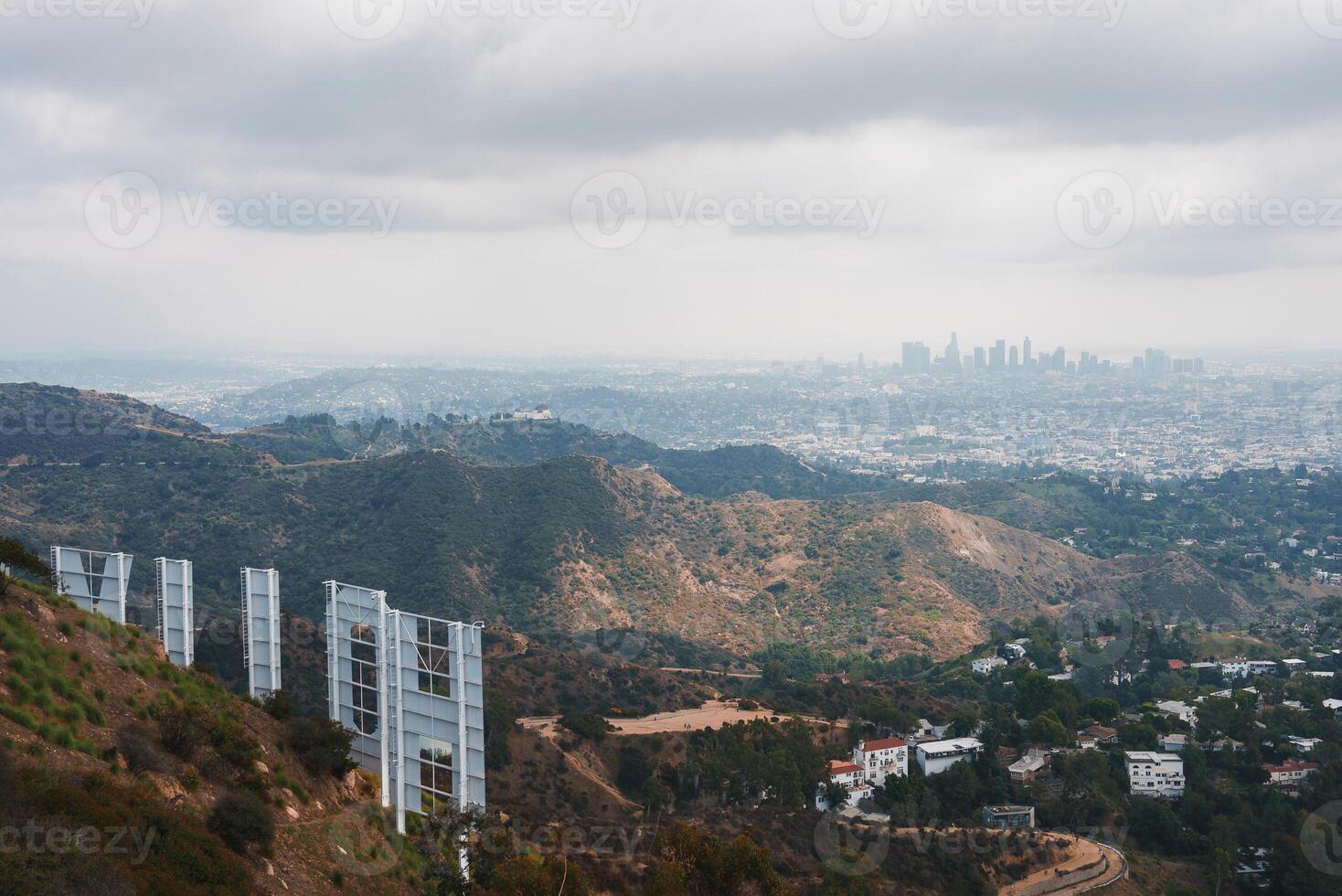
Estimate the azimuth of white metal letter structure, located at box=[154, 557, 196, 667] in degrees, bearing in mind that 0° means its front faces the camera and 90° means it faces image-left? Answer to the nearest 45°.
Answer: approximately 225°

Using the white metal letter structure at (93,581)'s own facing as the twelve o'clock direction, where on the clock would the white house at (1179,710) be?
The white house is roughly at 1 o'clock from the white metal letter structure.

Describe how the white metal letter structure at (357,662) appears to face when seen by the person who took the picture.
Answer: facing away from the viewer and to the right of the viewer

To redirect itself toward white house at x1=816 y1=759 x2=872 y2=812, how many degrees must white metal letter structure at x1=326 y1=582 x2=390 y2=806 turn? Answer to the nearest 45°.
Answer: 0° — it already faces it

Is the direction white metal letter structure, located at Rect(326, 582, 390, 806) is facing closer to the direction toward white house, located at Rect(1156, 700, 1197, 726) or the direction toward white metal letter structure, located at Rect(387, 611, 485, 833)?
the white house

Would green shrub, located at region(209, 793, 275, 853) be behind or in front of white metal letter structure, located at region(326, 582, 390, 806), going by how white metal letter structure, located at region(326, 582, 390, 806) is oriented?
behind

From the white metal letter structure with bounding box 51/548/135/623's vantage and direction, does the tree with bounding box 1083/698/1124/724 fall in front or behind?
in front

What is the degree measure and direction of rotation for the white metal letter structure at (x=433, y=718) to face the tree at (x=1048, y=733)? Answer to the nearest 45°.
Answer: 0° — it already faces it

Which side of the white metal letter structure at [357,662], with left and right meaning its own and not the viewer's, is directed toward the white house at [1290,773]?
front
